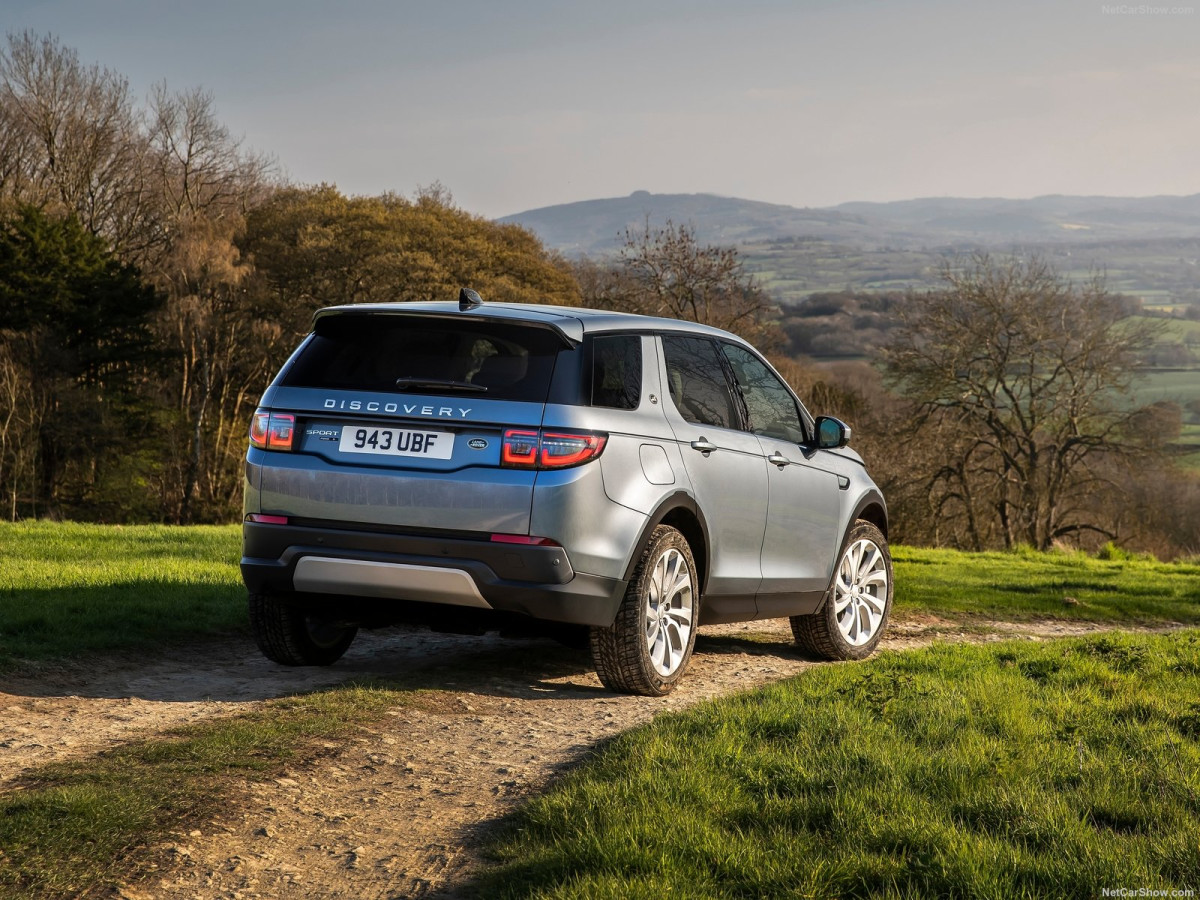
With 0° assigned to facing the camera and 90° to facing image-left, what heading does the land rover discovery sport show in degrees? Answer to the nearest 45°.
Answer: approximately 225°

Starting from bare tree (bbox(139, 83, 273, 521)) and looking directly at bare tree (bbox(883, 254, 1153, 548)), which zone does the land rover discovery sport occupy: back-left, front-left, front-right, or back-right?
front-right

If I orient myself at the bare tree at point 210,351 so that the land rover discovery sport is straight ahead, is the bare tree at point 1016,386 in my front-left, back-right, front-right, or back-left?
front-left

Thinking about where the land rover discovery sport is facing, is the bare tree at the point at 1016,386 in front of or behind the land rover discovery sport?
in front

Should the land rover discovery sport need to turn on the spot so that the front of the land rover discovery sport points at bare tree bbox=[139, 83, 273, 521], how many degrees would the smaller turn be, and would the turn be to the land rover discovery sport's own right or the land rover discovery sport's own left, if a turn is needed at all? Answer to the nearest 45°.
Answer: approximately 45° to the land rover discovery sport's own left

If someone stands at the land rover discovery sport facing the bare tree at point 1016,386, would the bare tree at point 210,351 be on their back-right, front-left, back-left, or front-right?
front-left

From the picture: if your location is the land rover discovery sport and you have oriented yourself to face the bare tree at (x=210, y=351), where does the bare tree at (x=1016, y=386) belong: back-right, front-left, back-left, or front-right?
front-right
